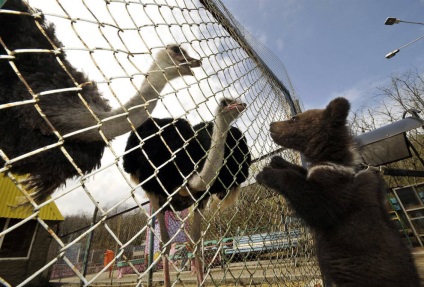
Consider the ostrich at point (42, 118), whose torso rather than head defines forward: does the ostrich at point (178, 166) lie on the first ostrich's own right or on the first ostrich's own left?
on the first ostrich's own left

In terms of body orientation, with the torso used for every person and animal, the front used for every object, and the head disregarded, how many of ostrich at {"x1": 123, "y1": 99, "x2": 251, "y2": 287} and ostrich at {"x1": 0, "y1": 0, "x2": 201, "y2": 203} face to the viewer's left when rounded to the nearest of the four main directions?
0

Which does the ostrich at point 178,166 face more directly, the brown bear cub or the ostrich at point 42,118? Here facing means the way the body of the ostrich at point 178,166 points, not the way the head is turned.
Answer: the brown bear cub

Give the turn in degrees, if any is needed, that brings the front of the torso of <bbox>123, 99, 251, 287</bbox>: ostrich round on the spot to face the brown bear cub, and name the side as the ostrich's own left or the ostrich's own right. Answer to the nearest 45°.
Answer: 0° — it already faces it

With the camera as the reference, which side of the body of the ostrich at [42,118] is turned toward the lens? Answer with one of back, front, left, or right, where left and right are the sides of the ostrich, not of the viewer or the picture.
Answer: right

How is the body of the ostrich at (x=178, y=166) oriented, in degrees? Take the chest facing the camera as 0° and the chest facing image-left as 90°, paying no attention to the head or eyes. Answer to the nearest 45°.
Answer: approximately 315°
